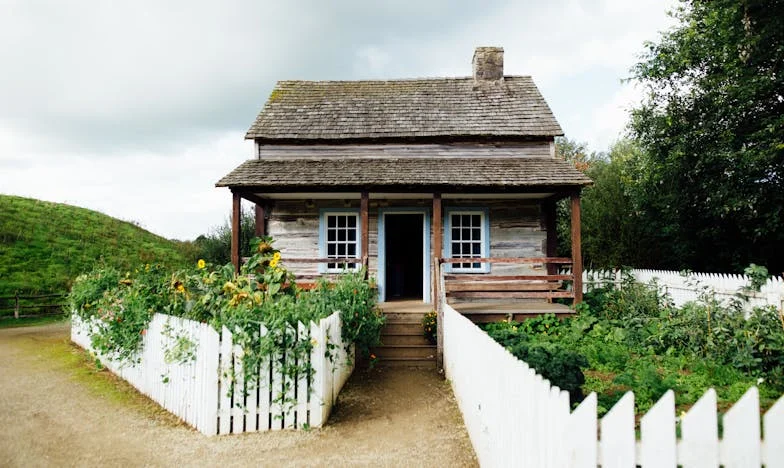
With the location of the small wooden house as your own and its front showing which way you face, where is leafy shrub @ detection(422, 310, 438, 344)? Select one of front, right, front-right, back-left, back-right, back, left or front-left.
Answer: front

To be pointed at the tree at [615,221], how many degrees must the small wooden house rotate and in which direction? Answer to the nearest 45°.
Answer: approximately 135° to its left

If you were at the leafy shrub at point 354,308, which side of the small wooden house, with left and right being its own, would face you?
front

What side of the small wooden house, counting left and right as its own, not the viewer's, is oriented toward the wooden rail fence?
right

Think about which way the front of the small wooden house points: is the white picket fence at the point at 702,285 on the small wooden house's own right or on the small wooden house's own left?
on the small wooden house's own left

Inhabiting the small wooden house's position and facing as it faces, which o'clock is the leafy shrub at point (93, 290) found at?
The leafy shrub is roughly at 2 o'clock from the small wooden house.

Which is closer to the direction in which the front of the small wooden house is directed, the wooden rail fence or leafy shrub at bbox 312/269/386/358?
the leafy shrub

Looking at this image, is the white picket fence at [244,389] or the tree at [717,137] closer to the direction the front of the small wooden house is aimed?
the white picket fence

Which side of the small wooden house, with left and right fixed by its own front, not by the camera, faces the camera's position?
front

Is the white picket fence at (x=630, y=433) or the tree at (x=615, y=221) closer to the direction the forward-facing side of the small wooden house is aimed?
the white picket fence

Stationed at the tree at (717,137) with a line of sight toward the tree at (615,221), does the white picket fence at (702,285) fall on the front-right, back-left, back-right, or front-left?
back-left

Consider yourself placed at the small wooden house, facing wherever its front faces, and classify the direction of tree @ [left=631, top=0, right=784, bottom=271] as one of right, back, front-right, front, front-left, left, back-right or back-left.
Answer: left

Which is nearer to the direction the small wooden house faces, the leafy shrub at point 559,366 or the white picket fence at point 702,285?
the leafy shrub
